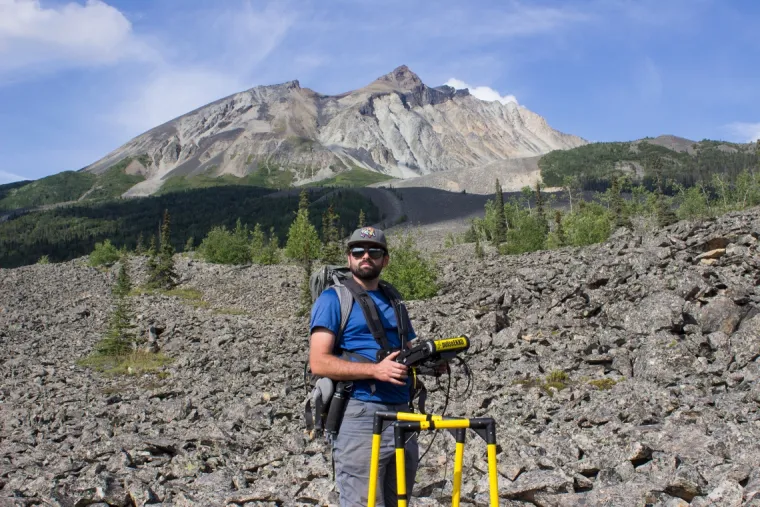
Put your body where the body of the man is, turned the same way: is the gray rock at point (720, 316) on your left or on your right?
on your left

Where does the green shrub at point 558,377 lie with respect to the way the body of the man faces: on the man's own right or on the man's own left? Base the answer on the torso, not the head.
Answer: on the man's own left

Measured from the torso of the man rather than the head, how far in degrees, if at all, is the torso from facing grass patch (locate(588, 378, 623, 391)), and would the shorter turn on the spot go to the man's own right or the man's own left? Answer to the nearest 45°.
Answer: approximately 90° to the man's own left

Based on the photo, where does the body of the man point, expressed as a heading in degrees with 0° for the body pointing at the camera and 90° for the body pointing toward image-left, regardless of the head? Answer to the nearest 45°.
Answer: approximately 315°
